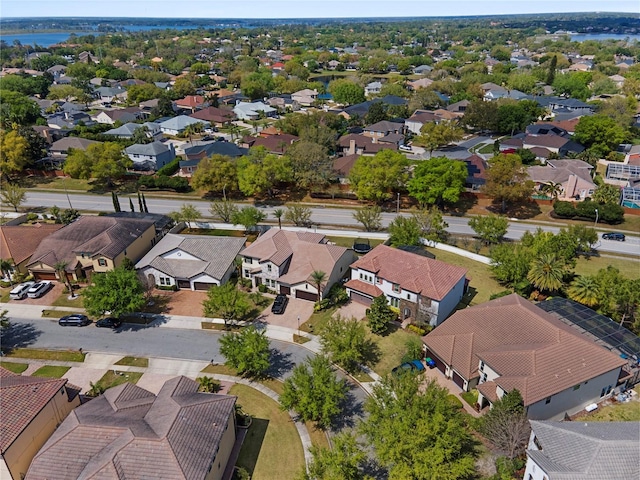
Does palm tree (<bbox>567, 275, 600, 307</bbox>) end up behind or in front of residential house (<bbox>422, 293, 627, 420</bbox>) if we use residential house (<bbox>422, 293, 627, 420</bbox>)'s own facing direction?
behind

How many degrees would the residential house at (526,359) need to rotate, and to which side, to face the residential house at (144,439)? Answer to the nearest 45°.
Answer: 0° — it already faces it

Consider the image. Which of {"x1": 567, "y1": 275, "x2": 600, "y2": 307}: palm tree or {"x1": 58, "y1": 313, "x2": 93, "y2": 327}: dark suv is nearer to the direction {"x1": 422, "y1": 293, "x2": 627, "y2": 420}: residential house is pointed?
the dark suv

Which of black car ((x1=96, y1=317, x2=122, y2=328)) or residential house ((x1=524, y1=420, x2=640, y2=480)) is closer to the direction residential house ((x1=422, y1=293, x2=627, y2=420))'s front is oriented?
the black car

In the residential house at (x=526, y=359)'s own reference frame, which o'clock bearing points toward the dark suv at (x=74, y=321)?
The dark suv is roughly at 1 o'clock from the residential house.

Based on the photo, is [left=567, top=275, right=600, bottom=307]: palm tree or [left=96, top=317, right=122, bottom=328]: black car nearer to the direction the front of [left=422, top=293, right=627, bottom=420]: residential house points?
the black car

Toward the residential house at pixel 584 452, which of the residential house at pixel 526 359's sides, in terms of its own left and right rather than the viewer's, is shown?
left

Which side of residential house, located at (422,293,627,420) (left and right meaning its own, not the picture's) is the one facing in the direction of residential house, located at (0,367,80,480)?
front

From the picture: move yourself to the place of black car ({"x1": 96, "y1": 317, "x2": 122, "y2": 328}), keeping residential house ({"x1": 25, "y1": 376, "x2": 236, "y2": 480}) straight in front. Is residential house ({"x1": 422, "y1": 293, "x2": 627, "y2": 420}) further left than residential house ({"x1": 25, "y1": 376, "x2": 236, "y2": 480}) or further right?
left

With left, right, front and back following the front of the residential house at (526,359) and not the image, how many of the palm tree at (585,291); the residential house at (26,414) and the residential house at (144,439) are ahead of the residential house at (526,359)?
2

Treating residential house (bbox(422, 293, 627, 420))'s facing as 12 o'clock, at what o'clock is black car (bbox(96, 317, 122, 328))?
The black car is roughly at 1 o'clock from the residential house.

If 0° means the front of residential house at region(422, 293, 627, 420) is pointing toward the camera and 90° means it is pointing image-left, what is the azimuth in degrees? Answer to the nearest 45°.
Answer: approximately 45°

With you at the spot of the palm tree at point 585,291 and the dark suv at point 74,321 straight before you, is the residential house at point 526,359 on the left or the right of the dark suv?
left
